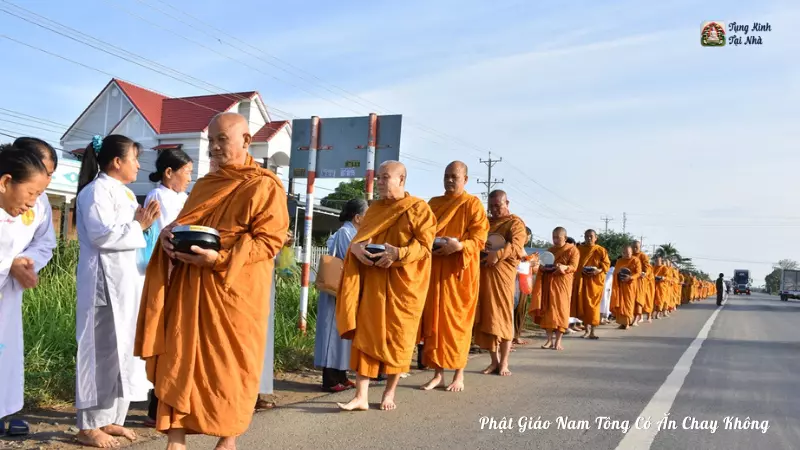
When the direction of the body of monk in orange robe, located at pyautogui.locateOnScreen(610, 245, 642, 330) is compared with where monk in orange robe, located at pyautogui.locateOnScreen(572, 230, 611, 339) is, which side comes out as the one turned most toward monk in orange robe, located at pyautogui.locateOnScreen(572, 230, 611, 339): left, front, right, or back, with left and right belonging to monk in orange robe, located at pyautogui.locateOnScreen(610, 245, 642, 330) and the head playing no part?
front

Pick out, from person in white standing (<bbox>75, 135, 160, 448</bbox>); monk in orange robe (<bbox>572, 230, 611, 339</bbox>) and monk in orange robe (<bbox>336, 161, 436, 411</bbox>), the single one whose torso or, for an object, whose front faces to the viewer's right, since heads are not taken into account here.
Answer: the person in white standing

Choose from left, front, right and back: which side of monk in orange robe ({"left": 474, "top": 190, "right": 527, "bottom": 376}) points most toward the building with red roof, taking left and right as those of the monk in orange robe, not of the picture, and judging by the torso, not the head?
right

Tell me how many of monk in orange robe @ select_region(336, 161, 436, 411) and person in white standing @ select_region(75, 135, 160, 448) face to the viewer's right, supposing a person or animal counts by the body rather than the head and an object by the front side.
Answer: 1

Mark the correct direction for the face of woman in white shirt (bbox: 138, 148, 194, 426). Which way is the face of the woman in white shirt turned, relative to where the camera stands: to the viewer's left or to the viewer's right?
to the viewer's right

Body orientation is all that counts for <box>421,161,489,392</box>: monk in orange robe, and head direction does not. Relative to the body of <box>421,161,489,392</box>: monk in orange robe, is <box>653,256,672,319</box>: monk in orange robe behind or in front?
behind

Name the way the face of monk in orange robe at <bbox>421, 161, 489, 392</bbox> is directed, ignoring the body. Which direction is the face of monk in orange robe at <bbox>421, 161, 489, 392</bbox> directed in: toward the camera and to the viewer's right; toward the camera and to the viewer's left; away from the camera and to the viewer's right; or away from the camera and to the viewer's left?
toward the camera and to the viewer's left

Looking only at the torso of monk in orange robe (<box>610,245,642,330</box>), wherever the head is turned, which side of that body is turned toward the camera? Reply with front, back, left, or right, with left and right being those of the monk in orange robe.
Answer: front

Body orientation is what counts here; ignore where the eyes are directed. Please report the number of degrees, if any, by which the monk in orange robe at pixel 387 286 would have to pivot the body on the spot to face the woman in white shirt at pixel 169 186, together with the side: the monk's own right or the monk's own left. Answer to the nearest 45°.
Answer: approximately 45° to the monk's own right

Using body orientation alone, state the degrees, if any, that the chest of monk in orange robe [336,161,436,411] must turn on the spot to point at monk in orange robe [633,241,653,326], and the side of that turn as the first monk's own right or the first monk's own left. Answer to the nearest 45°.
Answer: approximately 180°

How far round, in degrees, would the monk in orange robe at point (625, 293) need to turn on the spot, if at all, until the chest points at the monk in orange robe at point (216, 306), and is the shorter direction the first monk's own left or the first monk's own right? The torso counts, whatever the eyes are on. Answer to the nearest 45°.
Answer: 0° — they already face them
